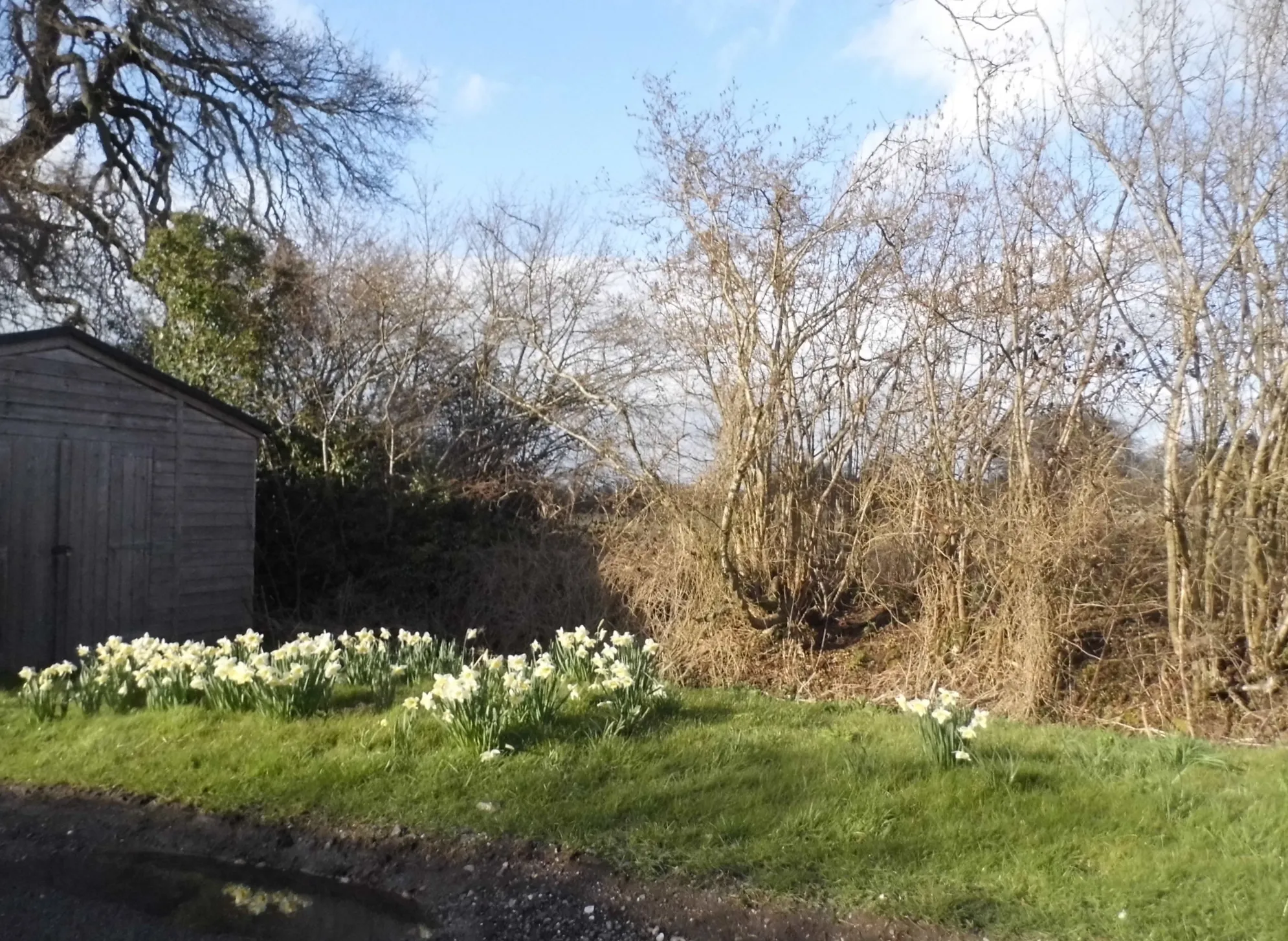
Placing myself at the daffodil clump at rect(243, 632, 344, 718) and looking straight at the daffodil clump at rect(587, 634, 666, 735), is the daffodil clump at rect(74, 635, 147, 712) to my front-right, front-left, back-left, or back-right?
back-left

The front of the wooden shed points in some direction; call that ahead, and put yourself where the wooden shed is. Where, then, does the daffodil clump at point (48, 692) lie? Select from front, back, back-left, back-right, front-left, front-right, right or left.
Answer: front-right
